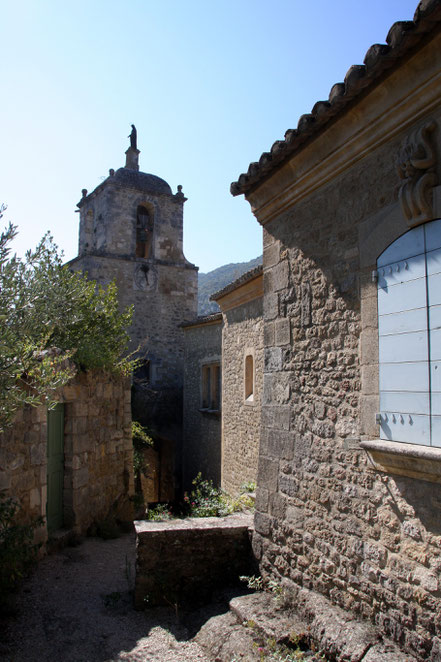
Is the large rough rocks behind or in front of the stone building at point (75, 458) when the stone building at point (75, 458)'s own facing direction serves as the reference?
in front

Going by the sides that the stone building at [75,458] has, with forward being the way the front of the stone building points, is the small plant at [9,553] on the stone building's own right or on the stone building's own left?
on the stone building's own right

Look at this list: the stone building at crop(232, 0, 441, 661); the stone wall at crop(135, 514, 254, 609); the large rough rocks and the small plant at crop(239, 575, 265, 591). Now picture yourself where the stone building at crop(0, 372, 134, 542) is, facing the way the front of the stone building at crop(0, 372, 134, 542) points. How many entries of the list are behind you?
0

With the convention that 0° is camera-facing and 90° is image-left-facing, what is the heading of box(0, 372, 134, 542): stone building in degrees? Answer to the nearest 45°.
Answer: approximately 315°

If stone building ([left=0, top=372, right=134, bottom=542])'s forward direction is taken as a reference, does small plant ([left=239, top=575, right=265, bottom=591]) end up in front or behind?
in front

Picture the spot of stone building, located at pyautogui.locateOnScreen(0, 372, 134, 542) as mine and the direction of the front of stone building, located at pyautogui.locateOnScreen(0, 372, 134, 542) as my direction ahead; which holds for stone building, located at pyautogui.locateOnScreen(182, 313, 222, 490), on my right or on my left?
on my left

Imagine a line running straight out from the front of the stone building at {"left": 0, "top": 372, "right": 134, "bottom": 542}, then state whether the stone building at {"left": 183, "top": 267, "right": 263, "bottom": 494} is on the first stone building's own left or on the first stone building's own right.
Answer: on the first stone building's own left

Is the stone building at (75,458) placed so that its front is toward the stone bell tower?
no
